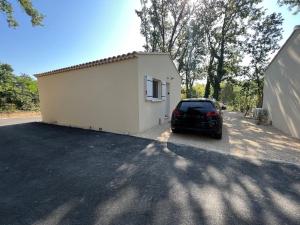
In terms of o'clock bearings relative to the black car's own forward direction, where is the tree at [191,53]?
The tree is roughly at 12 o'clock from the black car.

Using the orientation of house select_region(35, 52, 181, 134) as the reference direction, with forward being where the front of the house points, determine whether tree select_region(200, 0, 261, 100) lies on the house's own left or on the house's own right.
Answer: on the house's own left

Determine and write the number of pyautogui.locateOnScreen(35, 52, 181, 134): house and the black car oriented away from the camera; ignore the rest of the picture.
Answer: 1

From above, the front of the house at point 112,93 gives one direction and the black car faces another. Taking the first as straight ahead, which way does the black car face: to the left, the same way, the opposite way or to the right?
to the left

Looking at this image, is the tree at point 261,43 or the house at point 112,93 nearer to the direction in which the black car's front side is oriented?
the tree

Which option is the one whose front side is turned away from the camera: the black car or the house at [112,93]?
the black car

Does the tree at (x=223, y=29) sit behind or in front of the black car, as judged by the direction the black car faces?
in front

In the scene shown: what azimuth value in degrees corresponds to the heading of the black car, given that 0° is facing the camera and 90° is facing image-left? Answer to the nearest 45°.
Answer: approximately 180°

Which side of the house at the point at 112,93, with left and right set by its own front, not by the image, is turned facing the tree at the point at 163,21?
left
